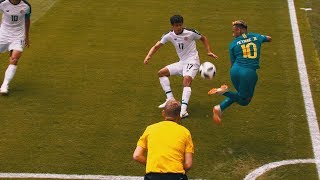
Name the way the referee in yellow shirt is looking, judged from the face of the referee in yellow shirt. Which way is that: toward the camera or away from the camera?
away from the camera

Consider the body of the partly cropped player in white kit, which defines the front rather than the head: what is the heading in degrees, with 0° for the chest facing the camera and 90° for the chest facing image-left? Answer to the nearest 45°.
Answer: approximately 0°

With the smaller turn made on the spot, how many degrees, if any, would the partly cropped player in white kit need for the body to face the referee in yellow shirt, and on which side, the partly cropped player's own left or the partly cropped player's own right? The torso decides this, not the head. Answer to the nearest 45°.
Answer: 0° — they already face them

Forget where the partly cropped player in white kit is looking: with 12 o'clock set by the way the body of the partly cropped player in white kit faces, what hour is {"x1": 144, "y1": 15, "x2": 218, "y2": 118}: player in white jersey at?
The player in white jersey is roughly at 10 o'clock from the partly cropped player in white kit.

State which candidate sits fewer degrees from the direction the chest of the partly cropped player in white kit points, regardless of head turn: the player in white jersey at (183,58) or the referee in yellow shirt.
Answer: the referee in yellow shirt
